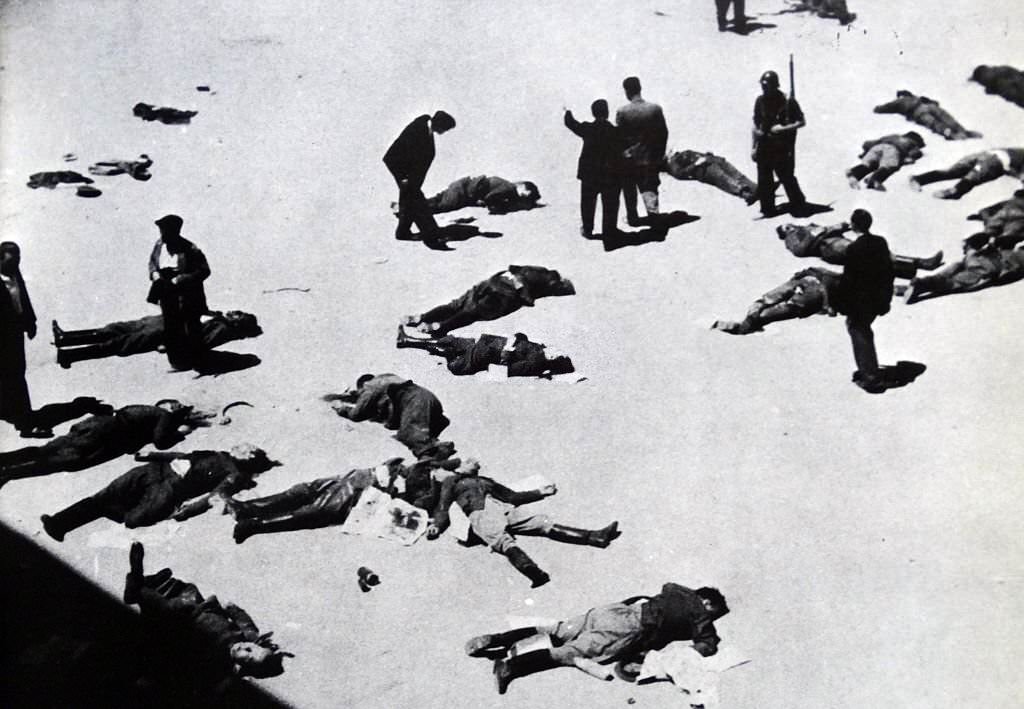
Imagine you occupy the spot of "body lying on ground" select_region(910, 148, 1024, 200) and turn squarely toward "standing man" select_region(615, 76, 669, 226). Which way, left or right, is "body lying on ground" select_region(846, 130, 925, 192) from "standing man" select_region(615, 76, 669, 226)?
right

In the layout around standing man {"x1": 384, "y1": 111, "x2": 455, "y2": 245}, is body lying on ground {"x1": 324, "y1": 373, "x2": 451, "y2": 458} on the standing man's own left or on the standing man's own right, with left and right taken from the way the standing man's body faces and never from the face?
on the standing man's own right

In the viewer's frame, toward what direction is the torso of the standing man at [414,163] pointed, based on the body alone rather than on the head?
to the viewer's right

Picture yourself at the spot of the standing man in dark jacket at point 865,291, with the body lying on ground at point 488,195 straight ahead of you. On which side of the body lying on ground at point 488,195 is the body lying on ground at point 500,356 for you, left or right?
left

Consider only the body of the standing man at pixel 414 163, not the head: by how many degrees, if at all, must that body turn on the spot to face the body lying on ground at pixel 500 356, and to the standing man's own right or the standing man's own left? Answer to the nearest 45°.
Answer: approximately 90° to the standing man's own right

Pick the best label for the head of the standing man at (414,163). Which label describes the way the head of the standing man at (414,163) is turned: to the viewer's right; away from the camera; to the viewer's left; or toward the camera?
to the viewer's right

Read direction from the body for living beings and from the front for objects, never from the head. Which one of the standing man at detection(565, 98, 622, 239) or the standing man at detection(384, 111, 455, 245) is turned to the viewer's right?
the standing man at detection(384, 111, 455, 245)

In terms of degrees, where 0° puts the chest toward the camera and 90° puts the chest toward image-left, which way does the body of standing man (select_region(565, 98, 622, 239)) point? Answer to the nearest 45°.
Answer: approximately 180°

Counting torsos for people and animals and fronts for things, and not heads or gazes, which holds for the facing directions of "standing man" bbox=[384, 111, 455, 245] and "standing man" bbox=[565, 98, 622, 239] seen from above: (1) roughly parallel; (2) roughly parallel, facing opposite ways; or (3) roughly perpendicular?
roughly perpendicular

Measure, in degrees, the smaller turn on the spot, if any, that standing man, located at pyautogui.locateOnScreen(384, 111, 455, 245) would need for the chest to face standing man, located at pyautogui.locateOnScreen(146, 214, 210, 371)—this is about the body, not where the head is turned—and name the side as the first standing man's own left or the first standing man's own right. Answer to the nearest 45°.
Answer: approximately 135° to the first standing man's own right

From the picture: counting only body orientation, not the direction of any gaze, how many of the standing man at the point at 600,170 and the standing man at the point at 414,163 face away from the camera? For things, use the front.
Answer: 1
